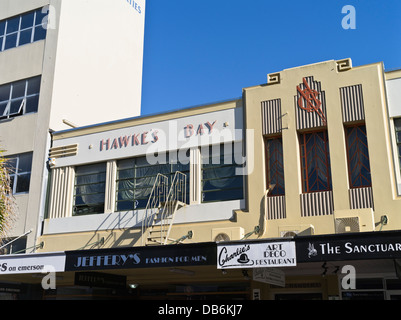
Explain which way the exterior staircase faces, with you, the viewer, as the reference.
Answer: facing the viewer and to the left of the viewer

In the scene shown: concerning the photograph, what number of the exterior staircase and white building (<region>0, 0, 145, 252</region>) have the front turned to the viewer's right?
0
